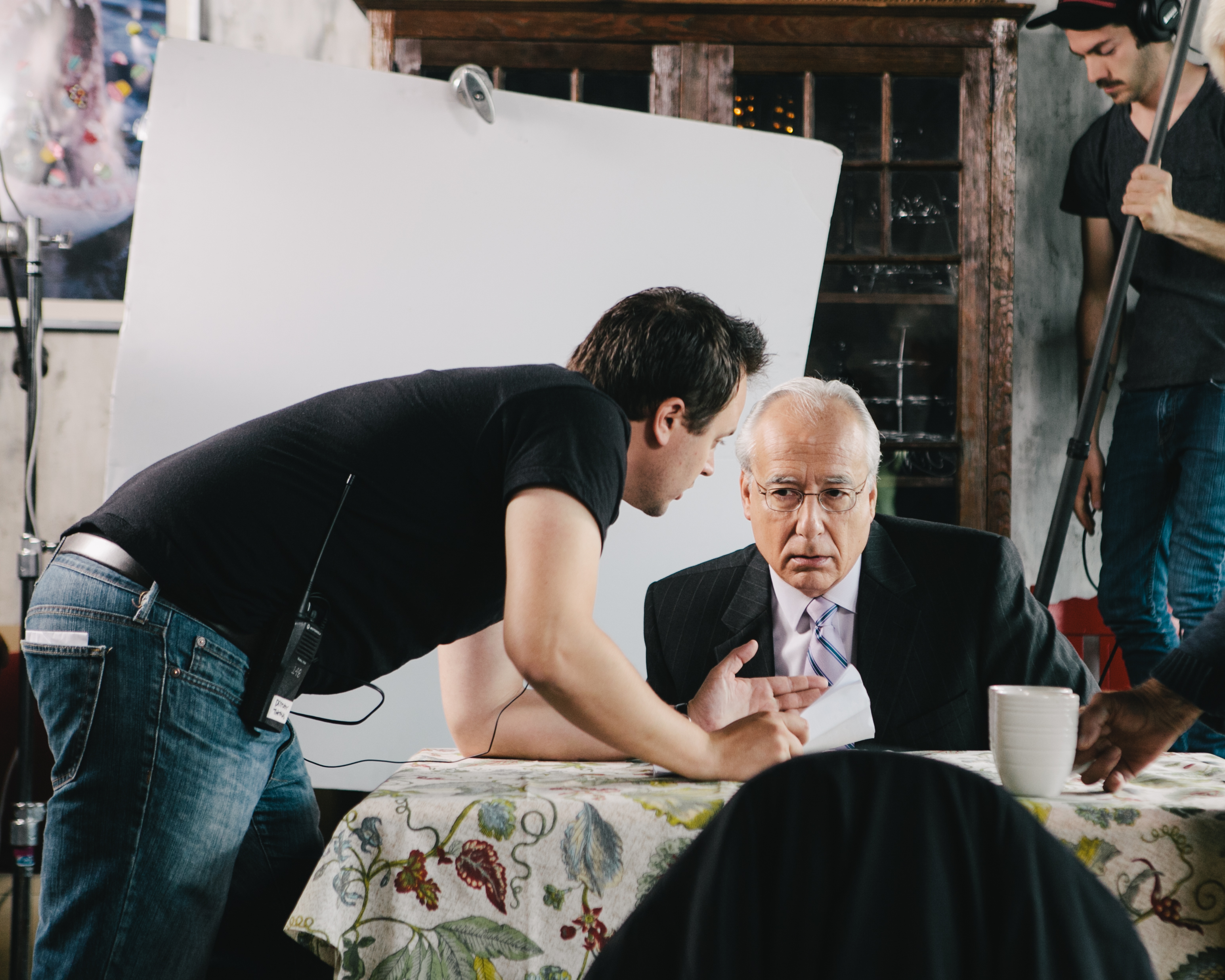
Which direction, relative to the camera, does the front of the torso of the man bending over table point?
to the viewer's right

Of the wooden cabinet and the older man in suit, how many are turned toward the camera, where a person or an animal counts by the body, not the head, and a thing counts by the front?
2

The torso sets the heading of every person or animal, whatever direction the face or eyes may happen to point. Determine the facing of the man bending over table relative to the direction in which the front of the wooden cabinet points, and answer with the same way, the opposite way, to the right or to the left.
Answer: to the left

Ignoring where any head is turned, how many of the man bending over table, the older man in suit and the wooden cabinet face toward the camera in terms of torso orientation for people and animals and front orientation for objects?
2

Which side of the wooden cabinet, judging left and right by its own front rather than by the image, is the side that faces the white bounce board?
front

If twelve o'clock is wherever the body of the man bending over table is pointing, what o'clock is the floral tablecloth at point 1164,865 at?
The floral tablecloth is roughly at 1 o'clock from the man bending over table.

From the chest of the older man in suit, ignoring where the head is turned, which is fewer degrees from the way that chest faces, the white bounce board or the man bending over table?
the man bending over table

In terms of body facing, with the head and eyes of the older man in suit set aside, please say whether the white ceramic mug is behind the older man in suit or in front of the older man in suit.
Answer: in front
